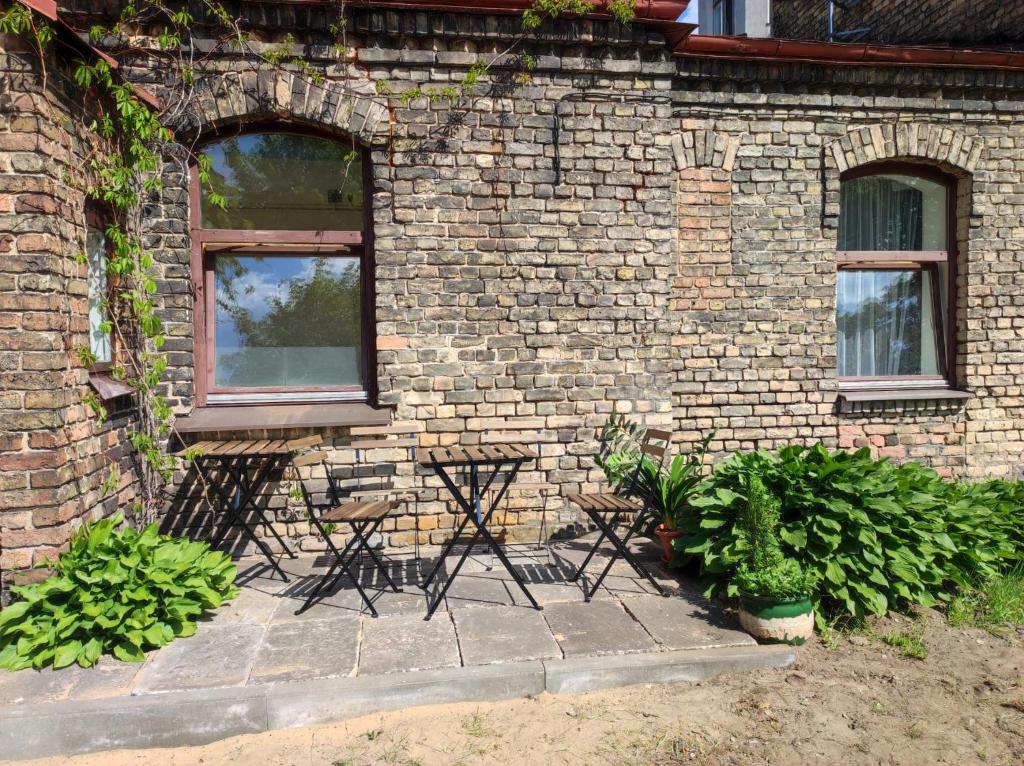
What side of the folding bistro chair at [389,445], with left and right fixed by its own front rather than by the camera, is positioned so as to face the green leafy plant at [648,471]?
left

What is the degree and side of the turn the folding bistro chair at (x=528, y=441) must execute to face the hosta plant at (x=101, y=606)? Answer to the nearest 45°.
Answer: approximately 45° to its right

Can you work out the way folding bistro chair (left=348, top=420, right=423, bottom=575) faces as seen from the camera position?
facing the viewer

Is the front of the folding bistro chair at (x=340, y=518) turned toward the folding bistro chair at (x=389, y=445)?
no

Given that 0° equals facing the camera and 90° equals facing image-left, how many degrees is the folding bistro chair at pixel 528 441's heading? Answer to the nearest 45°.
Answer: approximately 0°

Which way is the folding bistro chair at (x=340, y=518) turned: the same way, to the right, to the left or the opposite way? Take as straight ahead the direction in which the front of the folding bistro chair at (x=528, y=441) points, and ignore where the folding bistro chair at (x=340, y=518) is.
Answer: to the left

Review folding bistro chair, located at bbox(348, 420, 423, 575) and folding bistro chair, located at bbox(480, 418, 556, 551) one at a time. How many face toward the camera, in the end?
2

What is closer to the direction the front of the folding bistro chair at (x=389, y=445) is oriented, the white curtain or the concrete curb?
the concrete curb

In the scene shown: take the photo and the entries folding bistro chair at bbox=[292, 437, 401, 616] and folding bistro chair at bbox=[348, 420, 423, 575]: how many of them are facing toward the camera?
1

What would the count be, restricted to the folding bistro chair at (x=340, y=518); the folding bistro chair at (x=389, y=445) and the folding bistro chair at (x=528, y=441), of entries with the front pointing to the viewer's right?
1

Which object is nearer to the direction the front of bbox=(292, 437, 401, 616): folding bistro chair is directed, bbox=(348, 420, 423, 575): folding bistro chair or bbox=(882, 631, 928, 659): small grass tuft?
the small grass tuft

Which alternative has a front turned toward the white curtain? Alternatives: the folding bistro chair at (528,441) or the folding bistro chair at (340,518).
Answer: the folding bistro chair at (340,518)

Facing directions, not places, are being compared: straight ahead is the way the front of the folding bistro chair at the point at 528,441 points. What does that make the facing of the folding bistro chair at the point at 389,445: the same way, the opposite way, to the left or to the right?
the same way

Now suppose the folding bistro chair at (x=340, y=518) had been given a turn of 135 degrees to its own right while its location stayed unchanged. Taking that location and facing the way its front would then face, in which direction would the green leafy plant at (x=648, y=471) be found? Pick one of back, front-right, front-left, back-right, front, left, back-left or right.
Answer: back-left

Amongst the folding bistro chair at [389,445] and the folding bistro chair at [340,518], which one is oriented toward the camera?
the folding bistro chair at [389,445]

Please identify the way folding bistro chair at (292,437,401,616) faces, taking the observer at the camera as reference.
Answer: facing to the right of the viewer

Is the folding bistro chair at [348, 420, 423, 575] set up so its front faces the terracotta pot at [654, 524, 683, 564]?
no

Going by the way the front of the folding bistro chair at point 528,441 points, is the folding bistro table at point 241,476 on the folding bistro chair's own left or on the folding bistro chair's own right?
on the folding bistro chair's own right
